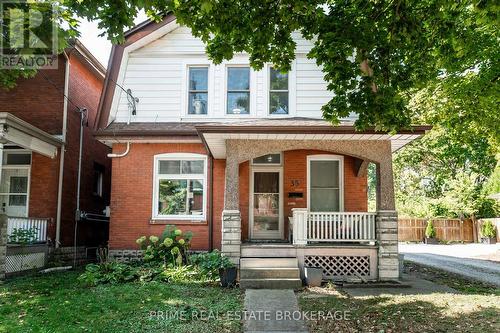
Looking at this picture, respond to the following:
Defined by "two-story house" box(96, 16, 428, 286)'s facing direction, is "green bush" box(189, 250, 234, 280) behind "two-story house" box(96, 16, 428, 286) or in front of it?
in front

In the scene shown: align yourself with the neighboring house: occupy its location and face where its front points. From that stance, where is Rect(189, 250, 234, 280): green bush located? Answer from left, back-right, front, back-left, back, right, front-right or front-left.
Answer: front-left

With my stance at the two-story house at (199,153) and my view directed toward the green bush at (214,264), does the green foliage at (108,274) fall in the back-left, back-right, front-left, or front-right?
front-right

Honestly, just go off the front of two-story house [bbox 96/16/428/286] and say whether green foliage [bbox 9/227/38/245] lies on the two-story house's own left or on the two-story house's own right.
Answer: on the two-story house's own right

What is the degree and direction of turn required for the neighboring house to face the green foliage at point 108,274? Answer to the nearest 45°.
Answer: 0° — it already faces it

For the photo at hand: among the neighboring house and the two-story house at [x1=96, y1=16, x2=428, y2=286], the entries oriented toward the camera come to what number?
2

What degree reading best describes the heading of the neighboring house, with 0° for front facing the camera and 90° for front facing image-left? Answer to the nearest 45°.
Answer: approximately 0°

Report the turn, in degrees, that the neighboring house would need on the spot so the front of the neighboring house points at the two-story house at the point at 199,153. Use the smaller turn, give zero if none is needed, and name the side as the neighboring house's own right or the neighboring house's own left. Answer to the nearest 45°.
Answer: approximately 45° to the neighboring house's own left

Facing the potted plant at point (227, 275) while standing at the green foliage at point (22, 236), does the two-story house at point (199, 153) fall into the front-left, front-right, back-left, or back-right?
front-left

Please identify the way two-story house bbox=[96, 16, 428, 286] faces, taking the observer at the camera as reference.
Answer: facing the viewer

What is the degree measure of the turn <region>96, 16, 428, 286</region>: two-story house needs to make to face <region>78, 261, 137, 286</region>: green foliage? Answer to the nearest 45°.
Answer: approximately 45° to its right

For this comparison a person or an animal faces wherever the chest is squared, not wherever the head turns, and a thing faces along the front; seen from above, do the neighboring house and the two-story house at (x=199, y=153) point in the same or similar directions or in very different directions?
same or similar directions

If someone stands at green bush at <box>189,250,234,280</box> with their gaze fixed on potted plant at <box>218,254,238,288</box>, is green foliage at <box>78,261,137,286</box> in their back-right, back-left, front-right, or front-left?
back-right
